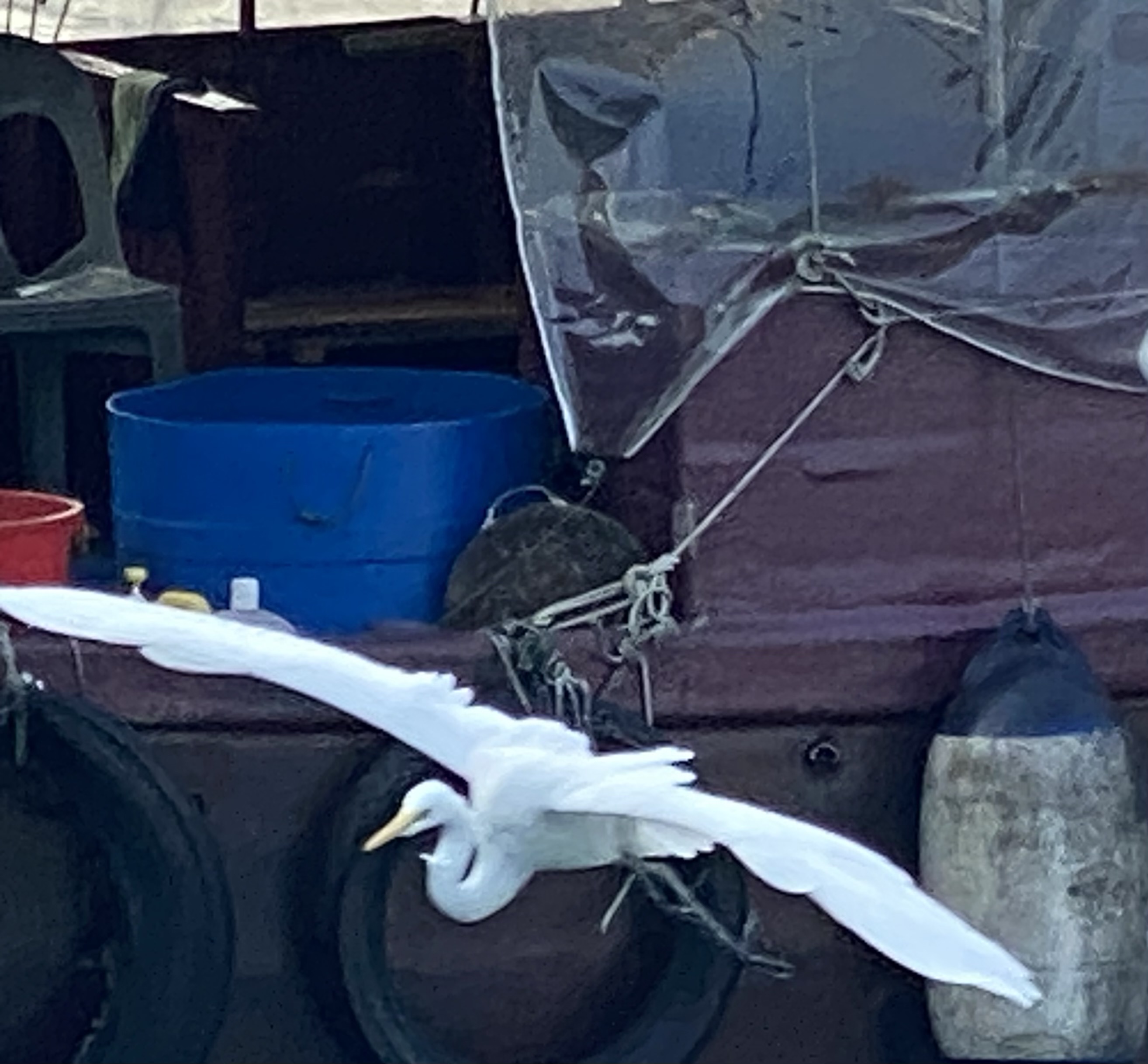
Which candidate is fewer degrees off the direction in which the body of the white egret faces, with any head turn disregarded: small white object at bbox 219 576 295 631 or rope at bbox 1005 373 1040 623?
the small white object

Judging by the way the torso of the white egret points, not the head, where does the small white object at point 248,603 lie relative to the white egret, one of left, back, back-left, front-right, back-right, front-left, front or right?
right

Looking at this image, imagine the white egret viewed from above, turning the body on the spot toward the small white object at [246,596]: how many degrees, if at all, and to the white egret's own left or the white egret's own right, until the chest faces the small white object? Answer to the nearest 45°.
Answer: approximately 90° to the white egret's own right

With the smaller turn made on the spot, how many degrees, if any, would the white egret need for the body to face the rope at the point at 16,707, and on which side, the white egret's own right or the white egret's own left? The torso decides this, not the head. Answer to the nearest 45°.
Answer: approximately 45° to the white egret's own right

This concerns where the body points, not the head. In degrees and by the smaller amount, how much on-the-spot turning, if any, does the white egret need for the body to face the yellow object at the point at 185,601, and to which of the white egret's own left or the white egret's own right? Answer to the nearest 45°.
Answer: approximately 90° to the white egret's own right

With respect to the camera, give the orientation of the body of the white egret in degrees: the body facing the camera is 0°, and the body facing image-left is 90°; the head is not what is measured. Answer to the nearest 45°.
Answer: approximately 45°

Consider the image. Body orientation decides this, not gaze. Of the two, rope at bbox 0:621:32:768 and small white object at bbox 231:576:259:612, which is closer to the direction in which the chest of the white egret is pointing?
the rope
